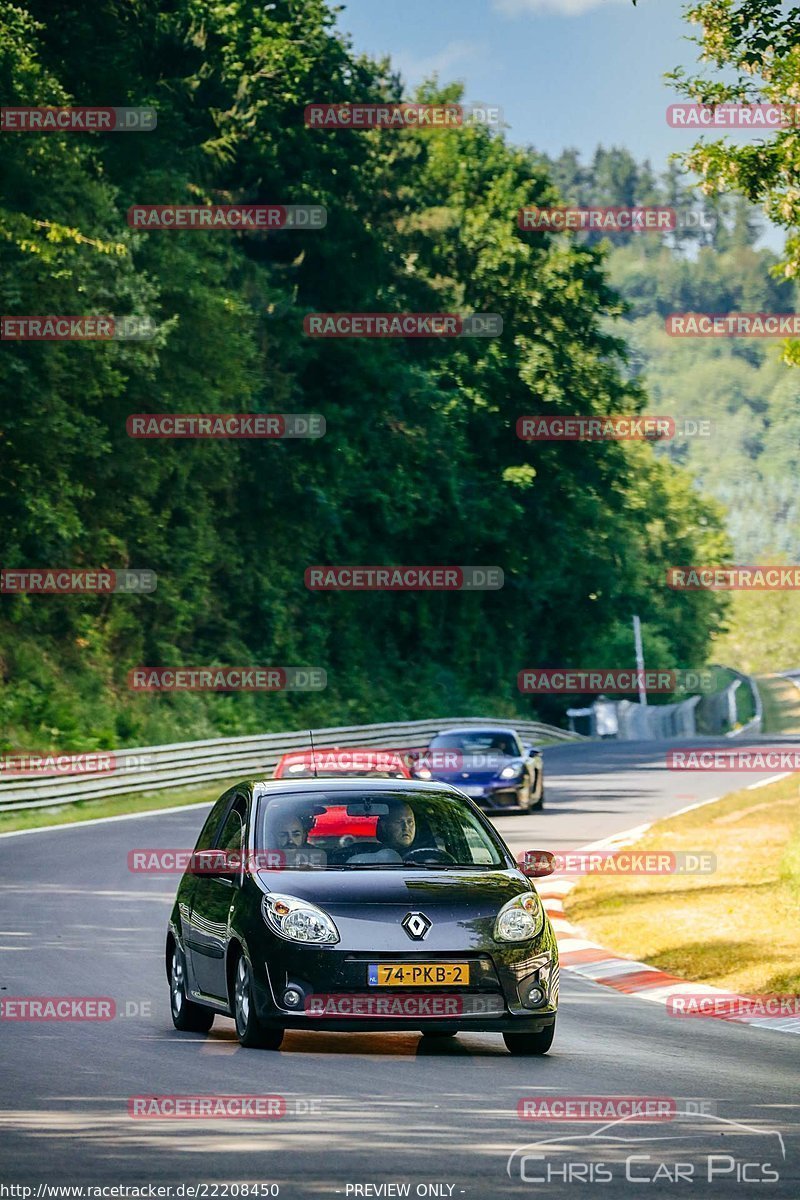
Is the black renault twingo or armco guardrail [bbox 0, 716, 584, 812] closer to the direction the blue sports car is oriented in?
the black renault twingo

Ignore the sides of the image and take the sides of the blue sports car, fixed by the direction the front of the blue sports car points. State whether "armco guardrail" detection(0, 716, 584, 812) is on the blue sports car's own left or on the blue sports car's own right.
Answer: on the blue sports car's own right

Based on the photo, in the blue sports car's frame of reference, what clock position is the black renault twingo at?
The black renault twingo is roughly at 12 o'clock from the blue sports car.

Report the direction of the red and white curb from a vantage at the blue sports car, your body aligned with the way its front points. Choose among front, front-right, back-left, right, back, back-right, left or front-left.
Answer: front

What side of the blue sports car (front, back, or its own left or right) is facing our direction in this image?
front

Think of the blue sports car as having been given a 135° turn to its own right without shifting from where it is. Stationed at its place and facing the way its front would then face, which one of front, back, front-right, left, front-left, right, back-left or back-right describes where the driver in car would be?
back-left
